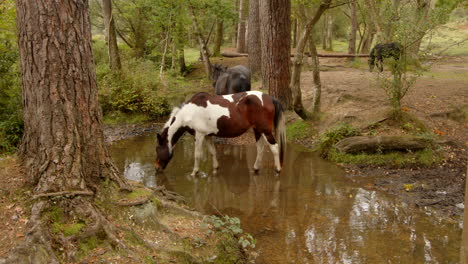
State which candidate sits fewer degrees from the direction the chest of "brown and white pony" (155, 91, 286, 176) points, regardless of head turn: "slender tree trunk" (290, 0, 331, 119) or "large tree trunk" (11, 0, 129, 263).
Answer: the large tree trunk

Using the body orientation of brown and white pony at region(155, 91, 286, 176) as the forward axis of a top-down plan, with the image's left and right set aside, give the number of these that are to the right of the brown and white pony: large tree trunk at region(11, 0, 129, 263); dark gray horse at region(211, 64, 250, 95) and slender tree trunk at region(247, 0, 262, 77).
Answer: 2

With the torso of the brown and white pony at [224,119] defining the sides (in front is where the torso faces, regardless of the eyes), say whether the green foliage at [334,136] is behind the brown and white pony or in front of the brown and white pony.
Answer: behind

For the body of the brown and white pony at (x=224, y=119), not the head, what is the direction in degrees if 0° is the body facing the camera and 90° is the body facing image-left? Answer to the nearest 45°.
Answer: approximately 90°

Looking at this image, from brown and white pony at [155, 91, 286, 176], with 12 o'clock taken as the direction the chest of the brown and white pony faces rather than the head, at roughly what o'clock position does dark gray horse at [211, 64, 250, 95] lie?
The dark gray horse is roughly at 3 o'clock from the brown and white pony.

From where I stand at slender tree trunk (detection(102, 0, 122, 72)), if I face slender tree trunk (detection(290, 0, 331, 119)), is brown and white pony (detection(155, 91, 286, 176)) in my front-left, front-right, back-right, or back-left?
front-right
